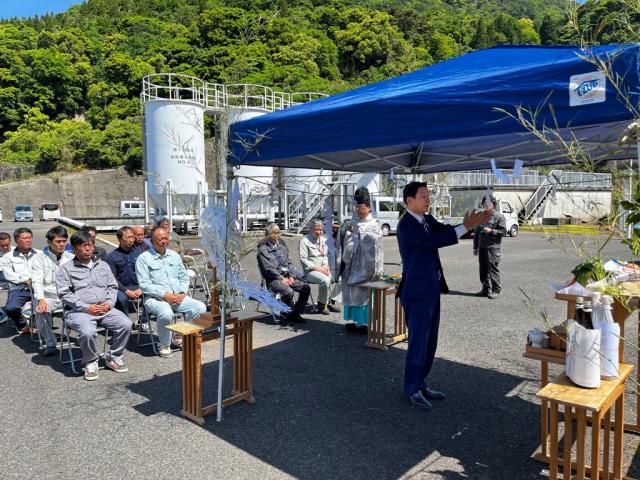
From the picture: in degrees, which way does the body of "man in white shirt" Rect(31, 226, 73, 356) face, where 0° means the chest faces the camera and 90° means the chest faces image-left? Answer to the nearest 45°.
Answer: approximately 315°

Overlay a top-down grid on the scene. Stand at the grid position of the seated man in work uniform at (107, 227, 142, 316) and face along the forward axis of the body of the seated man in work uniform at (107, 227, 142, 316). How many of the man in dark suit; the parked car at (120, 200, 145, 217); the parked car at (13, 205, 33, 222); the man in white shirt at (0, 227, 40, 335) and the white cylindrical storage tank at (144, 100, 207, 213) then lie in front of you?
1

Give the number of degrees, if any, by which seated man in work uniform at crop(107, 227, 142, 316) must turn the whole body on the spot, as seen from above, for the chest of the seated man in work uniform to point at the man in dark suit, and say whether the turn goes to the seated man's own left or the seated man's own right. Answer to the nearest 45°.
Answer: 0° — they already face them

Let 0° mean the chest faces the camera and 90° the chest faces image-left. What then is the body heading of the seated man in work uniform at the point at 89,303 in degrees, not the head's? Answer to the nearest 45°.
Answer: approximately 315°

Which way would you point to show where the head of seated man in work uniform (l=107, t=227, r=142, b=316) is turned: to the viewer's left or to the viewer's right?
to the viewer's right

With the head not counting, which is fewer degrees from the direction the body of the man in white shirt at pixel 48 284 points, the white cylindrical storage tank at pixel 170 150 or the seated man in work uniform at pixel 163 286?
the seated man in work uniform

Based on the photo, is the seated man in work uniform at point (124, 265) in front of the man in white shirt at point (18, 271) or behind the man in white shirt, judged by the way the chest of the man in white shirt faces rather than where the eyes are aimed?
in front

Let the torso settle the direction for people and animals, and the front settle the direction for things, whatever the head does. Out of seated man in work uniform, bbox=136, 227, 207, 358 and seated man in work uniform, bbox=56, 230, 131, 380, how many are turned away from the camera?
0

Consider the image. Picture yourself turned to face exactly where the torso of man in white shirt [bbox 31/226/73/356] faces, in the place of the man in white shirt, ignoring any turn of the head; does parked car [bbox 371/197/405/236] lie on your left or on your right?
on your left

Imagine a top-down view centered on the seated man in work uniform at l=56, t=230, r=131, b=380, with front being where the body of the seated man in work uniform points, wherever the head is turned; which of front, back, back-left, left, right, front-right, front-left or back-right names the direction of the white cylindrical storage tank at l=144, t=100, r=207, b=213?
back-left

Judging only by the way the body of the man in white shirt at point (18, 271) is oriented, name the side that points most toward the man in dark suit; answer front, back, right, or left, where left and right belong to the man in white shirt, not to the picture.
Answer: front

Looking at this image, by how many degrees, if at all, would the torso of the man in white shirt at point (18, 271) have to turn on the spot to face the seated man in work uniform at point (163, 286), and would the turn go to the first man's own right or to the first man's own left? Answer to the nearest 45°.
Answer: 0° — they already face them

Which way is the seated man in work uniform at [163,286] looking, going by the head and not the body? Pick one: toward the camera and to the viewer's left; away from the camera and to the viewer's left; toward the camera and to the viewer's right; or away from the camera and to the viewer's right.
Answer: toward the camera and to the viewer's right
